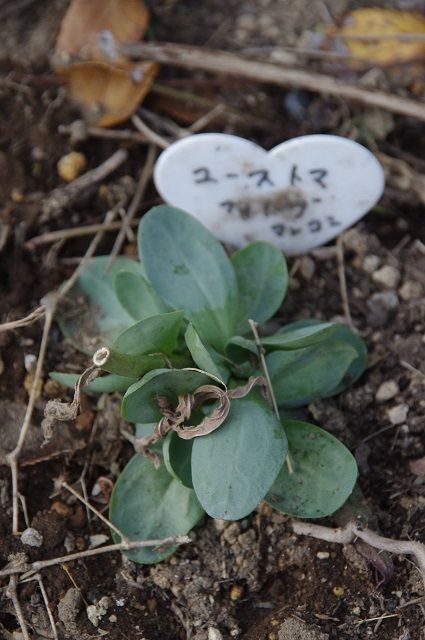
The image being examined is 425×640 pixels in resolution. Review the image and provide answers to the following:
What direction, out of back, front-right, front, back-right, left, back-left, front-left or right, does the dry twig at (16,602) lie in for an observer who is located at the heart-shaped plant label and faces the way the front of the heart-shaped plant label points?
front-right

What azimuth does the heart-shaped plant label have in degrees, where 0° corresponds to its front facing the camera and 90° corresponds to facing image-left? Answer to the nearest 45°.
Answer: approximately 0°

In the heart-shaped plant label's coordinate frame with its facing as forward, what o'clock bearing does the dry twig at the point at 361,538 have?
The dry twig is roughly at 12 o'clock from the heart-shaped plant label.

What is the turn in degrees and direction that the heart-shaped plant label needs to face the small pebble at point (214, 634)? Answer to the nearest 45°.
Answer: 0° — it already faces it

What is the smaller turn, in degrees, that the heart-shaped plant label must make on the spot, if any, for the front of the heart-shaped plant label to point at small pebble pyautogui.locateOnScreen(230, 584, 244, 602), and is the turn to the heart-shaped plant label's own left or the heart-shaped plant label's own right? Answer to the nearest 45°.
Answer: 0° — it already faces it

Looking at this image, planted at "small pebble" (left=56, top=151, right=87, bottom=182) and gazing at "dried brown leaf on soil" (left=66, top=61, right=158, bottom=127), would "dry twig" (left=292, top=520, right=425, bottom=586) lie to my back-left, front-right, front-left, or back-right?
back-right

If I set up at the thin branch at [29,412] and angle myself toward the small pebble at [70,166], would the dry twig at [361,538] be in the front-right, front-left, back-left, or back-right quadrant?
back-right
